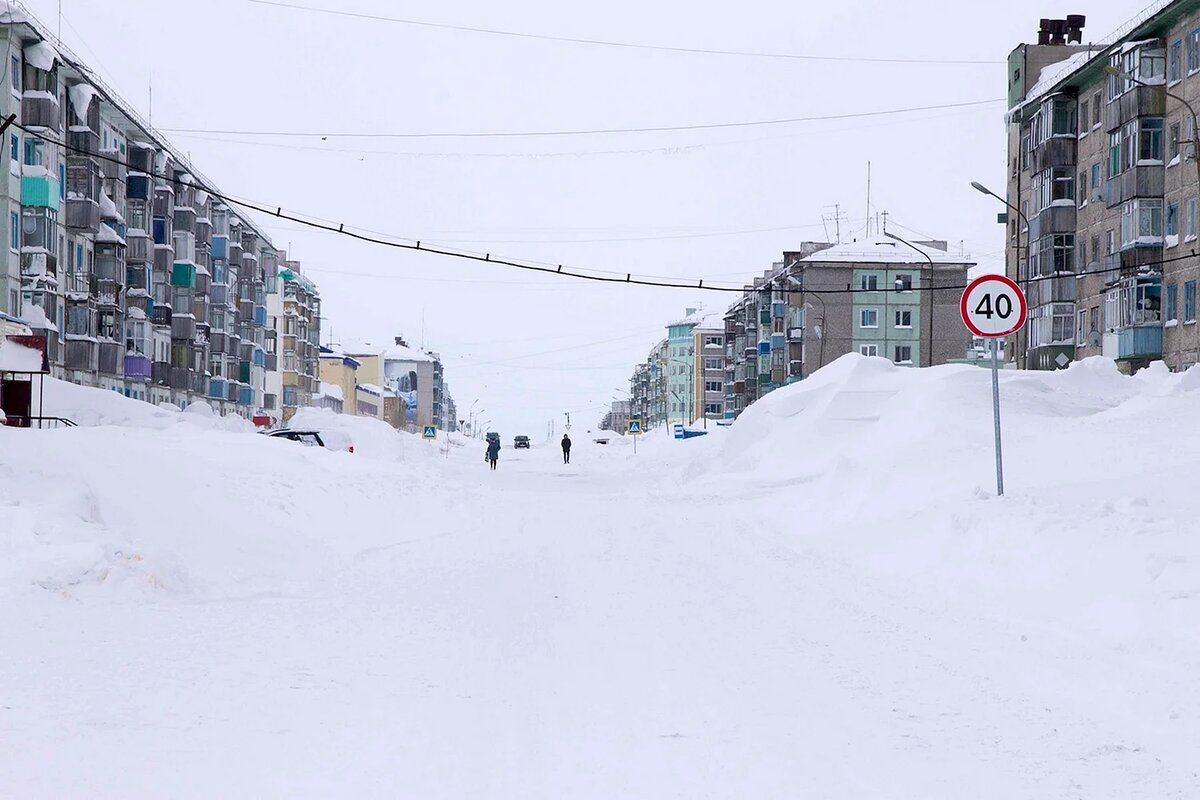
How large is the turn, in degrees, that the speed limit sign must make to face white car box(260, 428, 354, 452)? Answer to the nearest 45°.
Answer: approximately 135° to its right

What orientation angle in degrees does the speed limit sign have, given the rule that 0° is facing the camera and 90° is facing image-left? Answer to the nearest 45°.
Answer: approximately 0°

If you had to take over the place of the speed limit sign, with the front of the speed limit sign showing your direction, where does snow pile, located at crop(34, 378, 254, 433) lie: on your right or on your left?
on your right

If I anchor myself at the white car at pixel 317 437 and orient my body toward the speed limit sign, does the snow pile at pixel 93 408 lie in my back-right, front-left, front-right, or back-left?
back-right
